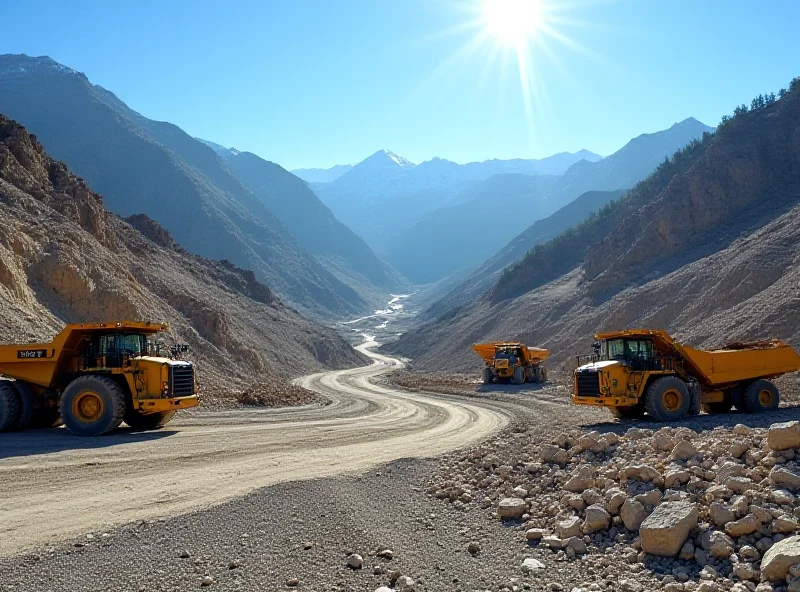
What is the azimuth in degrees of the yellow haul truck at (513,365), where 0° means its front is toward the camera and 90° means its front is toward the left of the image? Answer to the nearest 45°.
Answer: approximately 45°

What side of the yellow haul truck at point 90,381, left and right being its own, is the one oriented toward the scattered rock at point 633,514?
front

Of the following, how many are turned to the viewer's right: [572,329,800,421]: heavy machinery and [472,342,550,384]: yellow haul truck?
0

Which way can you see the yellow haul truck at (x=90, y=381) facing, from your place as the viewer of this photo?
facing the viewer and to the right of the viewer

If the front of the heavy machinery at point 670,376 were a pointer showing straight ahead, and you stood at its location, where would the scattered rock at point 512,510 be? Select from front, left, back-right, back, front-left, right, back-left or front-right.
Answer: front-left

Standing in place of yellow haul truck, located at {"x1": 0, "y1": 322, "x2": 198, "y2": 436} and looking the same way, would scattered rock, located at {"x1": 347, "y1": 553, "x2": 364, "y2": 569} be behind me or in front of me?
in front

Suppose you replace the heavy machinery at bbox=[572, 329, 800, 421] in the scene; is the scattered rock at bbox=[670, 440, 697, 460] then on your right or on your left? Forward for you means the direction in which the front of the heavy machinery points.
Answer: on your left

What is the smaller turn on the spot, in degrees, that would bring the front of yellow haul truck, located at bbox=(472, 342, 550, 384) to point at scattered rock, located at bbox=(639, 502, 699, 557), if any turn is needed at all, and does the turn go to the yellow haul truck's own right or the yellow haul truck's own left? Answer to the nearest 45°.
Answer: approximately 45° to the yellow haul truck's own left

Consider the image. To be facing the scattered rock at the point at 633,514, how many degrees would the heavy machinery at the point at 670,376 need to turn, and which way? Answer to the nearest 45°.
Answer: approximately 45° to its left

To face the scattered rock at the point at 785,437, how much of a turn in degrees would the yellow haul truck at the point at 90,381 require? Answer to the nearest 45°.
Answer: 0° — it already faces it

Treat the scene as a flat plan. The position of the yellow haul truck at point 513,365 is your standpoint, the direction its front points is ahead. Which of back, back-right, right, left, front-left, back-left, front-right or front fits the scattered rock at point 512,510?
front-left

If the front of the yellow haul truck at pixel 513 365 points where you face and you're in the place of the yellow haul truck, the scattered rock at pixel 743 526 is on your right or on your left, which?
on your left

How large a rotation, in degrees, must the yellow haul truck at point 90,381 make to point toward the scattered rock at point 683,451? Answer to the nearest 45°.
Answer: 0° — it already faces it

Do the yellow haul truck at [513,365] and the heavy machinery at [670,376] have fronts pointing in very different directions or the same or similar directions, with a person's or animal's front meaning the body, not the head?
same or similar directions

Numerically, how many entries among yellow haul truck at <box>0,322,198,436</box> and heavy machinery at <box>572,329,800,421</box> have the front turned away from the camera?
0

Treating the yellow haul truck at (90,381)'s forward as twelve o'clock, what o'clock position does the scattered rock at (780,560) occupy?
The scattered rock is roughly at 1 o'clock from the yellow haul truck.
